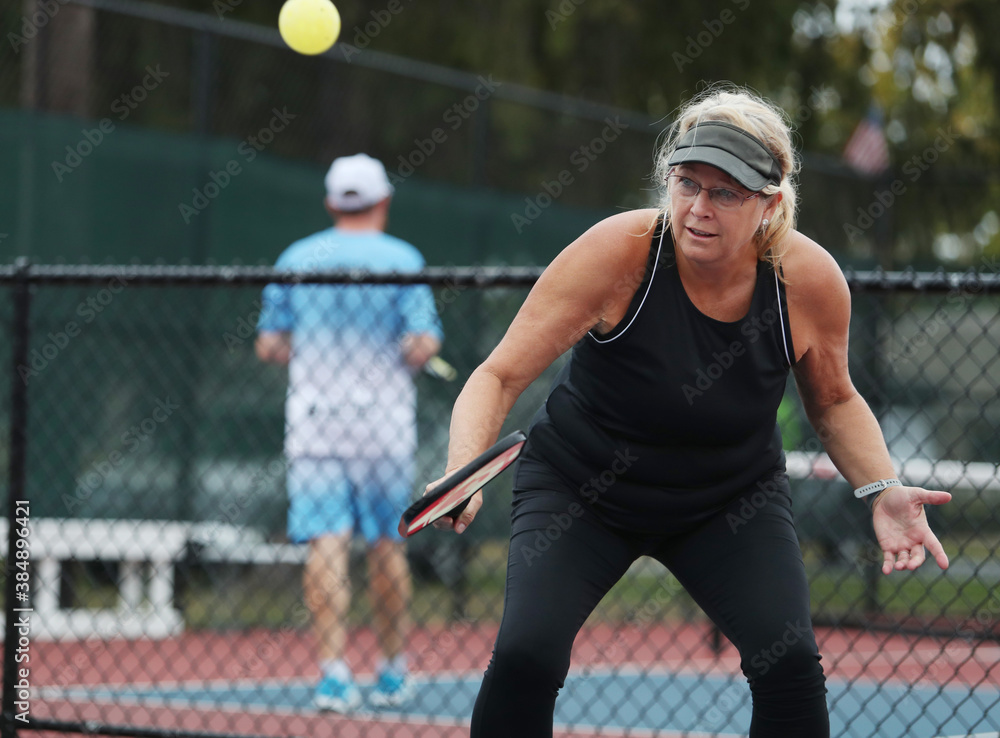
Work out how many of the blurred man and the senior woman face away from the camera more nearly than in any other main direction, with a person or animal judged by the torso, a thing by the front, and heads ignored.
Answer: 1

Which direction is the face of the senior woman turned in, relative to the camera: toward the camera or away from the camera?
toward the camera

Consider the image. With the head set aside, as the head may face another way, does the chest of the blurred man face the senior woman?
no

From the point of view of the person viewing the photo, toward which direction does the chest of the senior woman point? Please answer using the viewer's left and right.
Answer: facing the viewer

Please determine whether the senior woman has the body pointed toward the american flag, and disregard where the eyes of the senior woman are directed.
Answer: no

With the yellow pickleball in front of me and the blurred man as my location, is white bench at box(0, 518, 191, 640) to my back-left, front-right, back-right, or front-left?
back-right

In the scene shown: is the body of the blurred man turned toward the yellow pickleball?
no

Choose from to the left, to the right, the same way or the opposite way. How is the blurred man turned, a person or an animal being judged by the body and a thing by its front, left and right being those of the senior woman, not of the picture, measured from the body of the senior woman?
the opposite way

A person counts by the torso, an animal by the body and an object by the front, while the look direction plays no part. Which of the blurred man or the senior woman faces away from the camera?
the blurred man

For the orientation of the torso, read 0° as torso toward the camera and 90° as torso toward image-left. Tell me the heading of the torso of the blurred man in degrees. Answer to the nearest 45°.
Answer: approximately 180°

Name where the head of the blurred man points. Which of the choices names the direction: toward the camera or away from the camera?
away from the camera

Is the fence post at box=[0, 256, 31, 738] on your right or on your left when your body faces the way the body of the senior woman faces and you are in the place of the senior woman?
on your right

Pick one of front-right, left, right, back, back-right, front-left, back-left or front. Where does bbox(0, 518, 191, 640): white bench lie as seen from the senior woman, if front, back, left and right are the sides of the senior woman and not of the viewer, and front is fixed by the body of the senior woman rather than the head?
back-right

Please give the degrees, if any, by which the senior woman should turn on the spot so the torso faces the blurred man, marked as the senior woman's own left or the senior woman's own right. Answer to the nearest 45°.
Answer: approximately 135° to the senior woman's own right
